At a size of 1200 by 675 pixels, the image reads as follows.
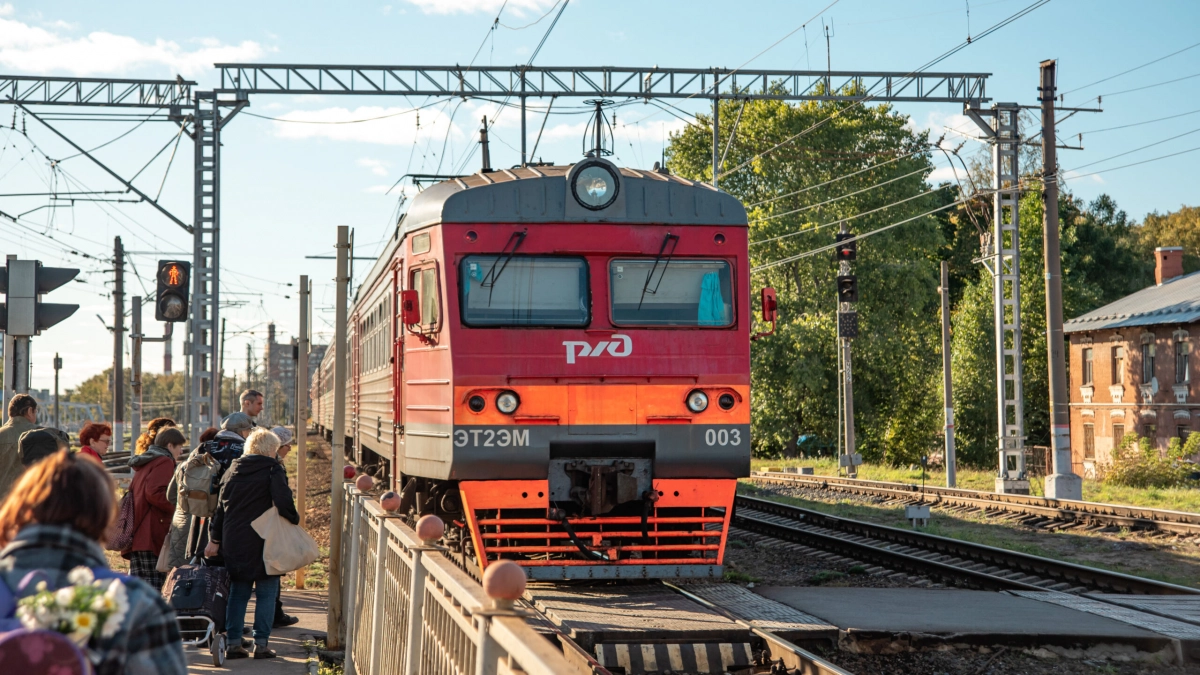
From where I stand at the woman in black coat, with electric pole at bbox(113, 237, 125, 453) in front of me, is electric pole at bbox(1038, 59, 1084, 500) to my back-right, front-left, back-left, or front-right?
front-right

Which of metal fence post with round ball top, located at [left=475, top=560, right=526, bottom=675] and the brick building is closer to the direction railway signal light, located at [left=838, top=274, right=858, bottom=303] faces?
the metal fence post with round ball top

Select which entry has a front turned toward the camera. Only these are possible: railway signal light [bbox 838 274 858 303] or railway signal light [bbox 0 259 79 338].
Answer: railway signal light [bbox 838 274 858 303]

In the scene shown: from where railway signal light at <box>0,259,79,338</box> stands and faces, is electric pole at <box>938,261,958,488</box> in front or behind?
in front

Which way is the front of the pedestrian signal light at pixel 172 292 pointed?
toward the camera

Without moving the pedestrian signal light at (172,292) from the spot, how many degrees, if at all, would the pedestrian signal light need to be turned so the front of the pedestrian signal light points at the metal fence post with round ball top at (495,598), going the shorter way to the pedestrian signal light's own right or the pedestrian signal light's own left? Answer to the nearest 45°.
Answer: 0° — it already faces it

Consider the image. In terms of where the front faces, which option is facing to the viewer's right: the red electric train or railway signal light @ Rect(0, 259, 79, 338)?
the railway signal light

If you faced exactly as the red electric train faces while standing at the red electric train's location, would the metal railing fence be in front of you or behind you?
in front

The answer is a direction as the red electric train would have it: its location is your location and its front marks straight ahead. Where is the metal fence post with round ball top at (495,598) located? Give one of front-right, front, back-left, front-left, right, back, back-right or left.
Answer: front

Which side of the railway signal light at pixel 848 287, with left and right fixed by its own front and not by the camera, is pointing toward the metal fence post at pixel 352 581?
front

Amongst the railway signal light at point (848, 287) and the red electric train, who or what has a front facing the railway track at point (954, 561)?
the railway signal light

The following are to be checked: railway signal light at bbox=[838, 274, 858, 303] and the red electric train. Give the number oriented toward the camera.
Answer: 2

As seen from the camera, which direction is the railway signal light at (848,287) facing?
toward the camera

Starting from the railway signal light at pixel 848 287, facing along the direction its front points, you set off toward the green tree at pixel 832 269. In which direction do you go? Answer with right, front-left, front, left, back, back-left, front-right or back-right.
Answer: back

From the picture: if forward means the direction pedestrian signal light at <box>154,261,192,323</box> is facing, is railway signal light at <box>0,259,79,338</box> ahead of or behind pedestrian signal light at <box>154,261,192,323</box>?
ahead

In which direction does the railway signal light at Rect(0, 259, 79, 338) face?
to the viewer's right

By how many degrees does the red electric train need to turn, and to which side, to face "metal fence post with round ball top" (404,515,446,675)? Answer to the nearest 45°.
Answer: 0° — it already faces it
